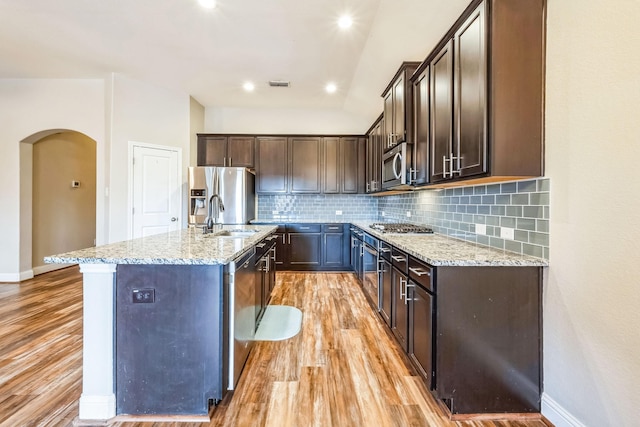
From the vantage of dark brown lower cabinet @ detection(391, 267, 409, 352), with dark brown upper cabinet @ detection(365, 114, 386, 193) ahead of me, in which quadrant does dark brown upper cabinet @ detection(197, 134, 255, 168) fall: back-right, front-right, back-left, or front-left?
front-left

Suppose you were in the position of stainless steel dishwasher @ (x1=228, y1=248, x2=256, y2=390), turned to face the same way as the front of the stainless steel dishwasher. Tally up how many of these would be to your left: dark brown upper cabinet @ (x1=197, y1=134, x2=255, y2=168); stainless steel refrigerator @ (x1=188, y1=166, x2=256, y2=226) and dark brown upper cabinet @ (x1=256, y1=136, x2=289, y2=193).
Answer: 3

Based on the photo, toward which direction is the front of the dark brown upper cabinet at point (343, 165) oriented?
toward the camera

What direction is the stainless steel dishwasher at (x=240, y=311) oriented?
to the viewer's right

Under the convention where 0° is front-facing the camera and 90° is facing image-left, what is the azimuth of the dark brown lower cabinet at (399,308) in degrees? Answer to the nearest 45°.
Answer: approximately 90°

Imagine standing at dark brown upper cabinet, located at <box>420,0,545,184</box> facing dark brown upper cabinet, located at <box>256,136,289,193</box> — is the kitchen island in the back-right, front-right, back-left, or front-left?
front-left

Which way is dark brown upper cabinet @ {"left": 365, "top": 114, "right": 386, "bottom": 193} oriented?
to the viewer's left

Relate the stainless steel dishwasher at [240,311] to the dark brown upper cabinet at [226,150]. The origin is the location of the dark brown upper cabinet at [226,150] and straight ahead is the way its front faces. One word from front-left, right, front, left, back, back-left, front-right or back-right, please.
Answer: front

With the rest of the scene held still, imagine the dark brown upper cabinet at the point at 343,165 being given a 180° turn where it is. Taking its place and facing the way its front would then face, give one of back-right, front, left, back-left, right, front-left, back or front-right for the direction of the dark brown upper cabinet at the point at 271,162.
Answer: left

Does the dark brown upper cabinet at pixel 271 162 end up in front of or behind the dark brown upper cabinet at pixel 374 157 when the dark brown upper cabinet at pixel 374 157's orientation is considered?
in front

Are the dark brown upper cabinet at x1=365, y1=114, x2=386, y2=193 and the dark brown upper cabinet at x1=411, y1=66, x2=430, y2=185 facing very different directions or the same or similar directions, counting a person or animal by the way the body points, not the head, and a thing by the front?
same or similar directions

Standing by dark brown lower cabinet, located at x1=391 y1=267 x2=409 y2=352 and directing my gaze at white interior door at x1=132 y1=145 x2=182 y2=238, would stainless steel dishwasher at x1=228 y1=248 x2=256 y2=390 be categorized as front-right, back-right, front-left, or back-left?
front-left

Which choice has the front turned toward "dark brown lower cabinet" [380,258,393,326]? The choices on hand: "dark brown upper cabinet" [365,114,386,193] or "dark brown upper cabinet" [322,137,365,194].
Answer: "dark brown upper cabinet" [322,137,365,194]

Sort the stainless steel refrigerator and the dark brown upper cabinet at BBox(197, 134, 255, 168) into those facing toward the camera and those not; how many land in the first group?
2

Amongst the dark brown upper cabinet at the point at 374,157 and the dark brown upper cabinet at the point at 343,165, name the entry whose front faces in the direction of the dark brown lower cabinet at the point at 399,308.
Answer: the dark brown upper cabinet at the point at 343,165

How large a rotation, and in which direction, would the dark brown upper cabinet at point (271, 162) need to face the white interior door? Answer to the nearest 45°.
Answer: approximately 90° to its right

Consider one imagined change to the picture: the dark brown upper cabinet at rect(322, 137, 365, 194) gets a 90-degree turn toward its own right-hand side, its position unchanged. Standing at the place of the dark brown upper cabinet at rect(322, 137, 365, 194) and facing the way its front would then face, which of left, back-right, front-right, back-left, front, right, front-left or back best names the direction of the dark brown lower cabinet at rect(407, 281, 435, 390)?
left

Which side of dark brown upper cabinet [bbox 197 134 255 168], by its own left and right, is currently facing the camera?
front
